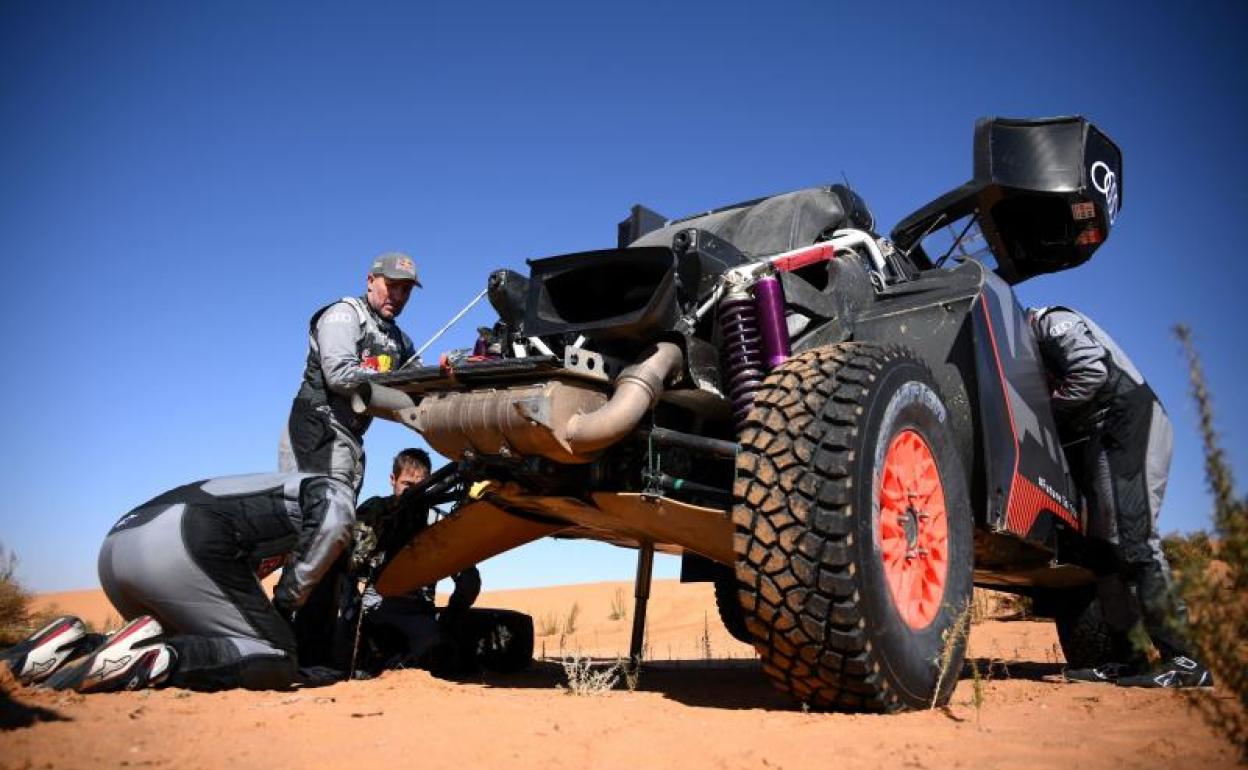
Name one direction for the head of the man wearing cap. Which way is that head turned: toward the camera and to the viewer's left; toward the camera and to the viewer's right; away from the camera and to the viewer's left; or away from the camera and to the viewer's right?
toward the camera and to the viewer's right

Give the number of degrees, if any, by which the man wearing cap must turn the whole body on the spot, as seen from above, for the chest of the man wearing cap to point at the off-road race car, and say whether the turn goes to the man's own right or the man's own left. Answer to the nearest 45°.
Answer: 0° — they already face it

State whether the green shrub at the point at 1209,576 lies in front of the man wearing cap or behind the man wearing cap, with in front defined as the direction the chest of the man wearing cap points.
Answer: in front

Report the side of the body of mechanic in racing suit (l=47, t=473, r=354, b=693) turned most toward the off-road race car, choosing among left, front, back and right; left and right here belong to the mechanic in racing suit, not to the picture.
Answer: front

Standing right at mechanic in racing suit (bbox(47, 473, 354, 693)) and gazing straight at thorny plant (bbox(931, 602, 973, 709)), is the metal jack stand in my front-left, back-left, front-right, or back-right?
front-left

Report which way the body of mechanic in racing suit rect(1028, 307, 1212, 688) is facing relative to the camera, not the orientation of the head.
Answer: to the viewer's left

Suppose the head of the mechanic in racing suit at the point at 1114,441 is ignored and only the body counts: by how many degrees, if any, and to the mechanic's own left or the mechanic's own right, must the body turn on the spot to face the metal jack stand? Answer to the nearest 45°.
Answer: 0° — they already face it

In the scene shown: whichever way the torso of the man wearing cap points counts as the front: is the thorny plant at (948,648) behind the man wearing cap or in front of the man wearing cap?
in front
